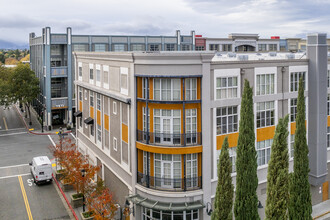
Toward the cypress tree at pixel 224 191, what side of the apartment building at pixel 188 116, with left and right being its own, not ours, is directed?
front

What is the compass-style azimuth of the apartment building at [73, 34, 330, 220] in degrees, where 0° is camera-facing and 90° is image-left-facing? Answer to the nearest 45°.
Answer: approximately 0°

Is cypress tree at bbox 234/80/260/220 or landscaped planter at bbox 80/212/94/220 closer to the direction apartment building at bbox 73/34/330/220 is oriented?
the cypress tree

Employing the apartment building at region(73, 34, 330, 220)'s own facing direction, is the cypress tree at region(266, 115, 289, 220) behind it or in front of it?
in front

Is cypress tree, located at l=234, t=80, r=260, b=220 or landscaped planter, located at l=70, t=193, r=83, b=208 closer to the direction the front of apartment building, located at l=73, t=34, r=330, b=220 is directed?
the cypress tree

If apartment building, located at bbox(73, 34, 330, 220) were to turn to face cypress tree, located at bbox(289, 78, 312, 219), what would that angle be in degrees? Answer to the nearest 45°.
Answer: approximately 45° to its left

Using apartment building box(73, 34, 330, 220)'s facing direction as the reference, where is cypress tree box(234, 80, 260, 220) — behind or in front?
in front
